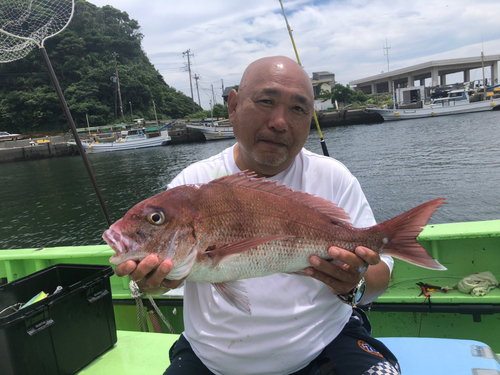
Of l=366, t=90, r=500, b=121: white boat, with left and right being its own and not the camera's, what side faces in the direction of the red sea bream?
left

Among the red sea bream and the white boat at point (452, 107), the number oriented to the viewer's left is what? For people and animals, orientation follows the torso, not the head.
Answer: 2

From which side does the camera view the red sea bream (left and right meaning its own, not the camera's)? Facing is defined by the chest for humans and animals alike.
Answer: left

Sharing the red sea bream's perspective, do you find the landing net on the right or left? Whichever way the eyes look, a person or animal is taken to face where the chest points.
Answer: on its right

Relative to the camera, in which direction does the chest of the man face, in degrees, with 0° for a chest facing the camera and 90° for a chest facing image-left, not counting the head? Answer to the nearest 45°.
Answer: approximately 0°

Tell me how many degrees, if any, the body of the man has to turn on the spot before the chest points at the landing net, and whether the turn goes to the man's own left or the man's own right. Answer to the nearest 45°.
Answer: approximately 135° to the man's own right

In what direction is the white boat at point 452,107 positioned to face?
to the viewer's left

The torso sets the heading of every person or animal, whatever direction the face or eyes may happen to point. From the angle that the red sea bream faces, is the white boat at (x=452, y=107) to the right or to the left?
on its right

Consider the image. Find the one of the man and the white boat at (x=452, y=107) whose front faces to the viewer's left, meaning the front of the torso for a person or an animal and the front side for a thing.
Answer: the white boat
